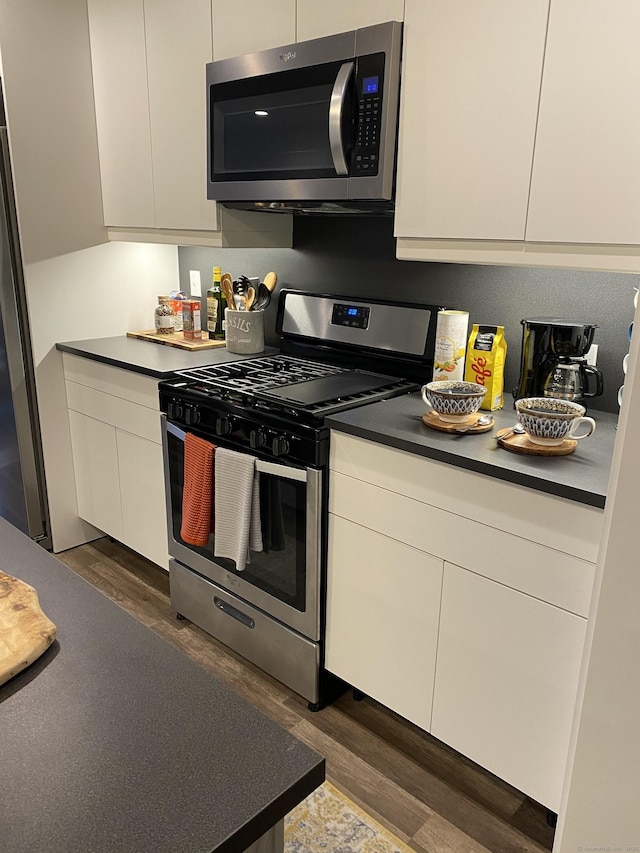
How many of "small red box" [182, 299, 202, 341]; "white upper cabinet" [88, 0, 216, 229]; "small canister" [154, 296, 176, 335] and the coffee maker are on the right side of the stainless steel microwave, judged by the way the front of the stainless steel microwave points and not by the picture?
3

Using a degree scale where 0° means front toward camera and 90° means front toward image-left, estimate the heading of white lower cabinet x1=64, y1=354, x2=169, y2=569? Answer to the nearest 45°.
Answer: approximately 45°

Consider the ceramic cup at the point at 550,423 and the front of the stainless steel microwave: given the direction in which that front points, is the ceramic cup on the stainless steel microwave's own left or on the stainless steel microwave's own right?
on the stainless steel microwave's own left

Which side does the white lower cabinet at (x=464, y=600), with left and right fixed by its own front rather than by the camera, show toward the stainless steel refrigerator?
right

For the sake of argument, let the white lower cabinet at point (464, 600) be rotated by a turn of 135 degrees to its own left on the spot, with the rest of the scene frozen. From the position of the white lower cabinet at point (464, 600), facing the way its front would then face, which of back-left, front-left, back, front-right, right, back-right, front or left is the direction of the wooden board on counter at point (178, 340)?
back-left

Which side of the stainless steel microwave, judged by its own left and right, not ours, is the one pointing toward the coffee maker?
left

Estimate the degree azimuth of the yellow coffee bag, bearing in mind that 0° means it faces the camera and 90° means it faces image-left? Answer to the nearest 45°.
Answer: approximately 45°

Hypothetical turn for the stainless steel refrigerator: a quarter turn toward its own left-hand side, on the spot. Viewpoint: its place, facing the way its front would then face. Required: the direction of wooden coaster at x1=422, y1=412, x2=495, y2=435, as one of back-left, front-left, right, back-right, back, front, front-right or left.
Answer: front

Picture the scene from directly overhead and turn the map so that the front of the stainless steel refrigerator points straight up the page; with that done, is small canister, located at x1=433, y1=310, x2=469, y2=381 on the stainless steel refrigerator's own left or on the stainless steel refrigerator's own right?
on the stainless steel refrigerator's own left

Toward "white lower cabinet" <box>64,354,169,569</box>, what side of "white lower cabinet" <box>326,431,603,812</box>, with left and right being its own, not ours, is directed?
right
